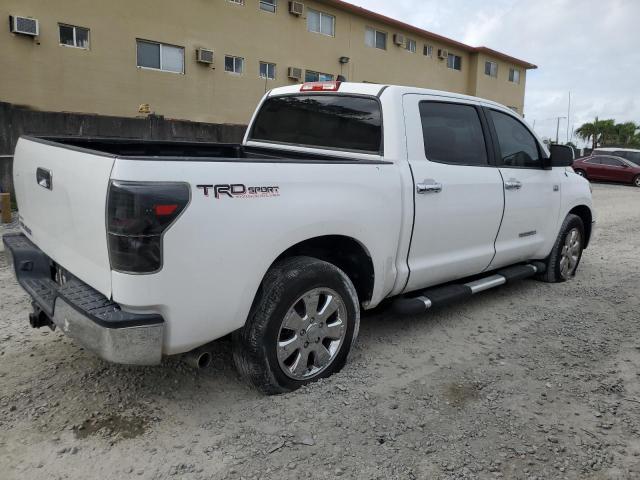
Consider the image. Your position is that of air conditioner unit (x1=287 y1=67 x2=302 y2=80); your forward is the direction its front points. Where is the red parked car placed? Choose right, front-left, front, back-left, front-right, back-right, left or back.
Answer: front-left

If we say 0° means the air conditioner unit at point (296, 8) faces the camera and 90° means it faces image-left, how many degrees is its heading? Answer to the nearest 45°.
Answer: approximately 315°

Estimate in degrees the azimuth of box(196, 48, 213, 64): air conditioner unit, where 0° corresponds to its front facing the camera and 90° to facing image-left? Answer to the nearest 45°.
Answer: approximately 315°

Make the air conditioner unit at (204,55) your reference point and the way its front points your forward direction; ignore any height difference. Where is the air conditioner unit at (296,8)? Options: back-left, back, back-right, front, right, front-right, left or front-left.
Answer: left

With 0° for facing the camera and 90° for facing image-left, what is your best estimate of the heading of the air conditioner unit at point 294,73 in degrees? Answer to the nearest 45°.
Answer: approximately 315°

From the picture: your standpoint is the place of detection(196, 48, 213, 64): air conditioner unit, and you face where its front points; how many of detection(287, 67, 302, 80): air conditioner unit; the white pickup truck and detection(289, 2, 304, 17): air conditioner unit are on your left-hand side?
2

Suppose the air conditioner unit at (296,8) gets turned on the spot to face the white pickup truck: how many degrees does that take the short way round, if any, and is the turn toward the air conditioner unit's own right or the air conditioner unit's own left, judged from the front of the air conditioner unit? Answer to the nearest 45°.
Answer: approximately 45° to the air conditioner unit's own right

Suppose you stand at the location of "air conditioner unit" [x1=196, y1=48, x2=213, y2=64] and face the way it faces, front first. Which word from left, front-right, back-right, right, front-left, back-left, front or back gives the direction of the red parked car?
front-left

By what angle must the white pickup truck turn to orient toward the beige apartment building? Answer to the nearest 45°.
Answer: approximately 45° to its left

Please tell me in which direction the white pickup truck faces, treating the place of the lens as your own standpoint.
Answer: facing away from the viewer and to the right of the viewer

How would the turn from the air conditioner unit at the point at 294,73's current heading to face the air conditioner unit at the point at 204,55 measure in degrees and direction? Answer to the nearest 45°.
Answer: approximately 90° to its right

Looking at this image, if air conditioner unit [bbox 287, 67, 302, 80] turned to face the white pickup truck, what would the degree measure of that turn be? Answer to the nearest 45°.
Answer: approximately 45° to its right

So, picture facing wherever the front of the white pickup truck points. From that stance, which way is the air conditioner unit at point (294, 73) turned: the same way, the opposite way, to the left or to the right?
to the right
